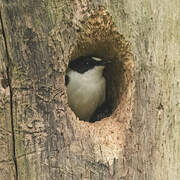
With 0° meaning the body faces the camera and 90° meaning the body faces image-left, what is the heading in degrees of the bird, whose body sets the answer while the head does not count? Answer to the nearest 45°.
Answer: approximately 315°
